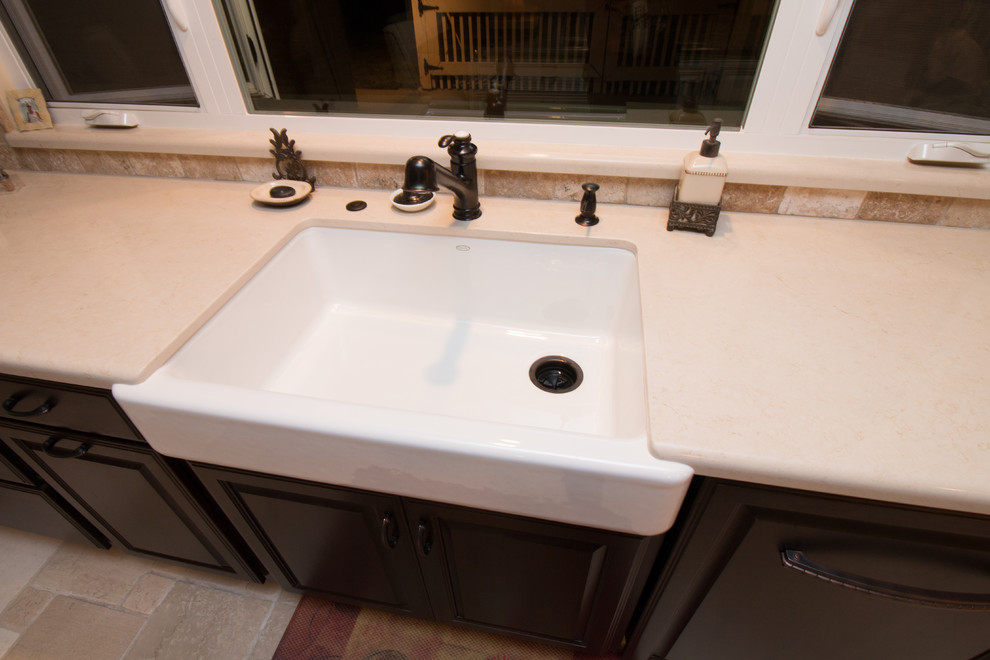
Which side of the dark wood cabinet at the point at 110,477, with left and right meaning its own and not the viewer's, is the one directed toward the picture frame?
back

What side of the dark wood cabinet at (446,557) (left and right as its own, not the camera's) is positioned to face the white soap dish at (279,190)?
back

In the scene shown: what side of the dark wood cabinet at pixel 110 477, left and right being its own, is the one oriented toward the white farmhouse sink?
left

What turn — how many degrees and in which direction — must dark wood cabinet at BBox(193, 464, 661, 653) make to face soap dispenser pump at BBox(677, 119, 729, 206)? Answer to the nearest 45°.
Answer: approximately 135° to its left

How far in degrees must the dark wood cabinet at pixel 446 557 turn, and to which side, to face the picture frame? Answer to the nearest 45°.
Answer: approximately 135° to its right

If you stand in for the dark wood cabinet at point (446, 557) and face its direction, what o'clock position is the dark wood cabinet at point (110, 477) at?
the dark wood cabinet at point (110, 477) is roughly at 4 o'clock from the dark wood cabinet at point (446, 557).

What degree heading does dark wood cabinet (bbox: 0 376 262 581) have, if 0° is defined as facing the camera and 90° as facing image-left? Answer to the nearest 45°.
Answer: approximately 45°

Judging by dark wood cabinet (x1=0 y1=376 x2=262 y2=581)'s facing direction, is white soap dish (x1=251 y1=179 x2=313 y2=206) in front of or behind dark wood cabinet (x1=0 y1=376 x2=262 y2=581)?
behind
